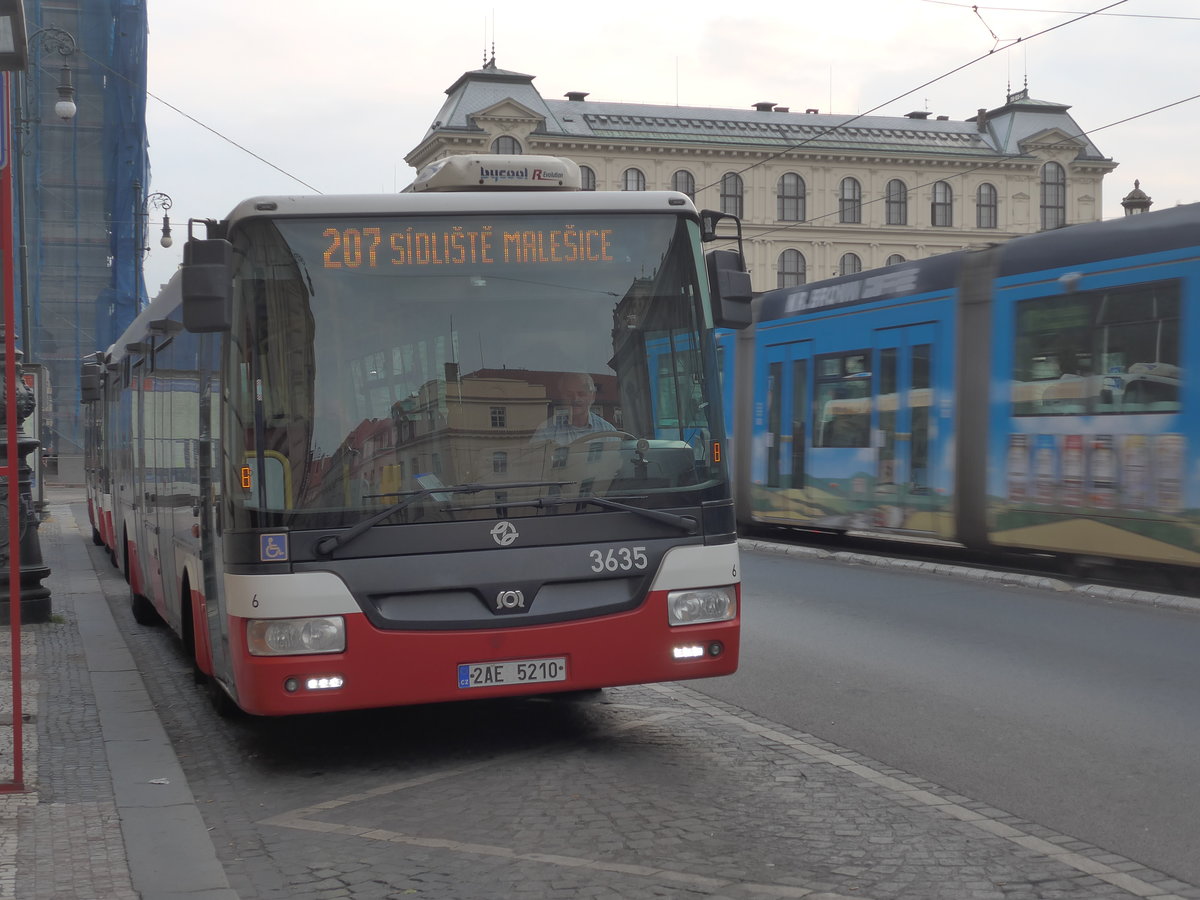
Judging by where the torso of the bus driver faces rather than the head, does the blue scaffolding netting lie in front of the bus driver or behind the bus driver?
behind

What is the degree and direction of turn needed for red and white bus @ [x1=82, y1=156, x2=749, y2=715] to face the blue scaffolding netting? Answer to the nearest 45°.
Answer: approximately 180°

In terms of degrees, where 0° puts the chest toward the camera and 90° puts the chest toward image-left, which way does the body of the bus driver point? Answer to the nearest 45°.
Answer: approximately 0°

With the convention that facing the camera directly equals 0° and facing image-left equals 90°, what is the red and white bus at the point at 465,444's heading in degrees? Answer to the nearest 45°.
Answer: approximately 0°

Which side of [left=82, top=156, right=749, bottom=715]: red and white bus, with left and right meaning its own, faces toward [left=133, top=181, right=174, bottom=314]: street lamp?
back

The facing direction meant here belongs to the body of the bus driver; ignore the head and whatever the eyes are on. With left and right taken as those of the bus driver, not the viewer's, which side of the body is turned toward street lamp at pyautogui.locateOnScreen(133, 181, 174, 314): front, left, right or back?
back
